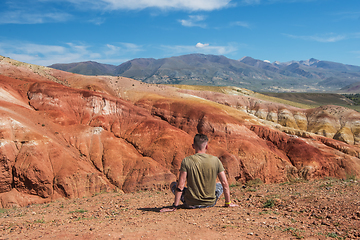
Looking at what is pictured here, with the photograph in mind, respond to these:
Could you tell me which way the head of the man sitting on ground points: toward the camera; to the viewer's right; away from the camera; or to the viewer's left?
away from the camera

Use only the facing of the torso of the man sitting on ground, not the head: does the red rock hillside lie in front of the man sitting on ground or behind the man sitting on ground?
in front

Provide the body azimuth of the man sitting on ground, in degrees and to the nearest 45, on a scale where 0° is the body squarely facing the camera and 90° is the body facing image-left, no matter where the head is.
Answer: approximately 180°
